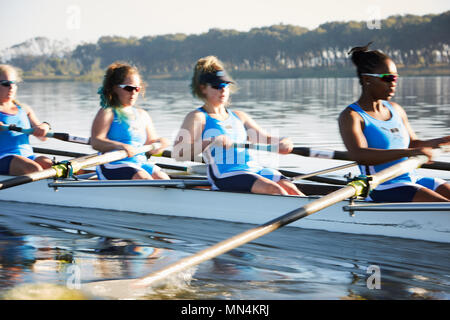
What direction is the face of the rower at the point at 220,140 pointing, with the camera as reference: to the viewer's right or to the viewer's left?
to the viewer's right

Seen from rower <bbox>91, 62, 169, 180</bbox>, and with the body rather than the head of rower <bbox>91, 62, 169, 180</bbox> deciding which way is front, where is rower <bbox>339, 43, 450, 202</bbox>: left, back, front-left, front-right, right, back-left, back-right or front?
front

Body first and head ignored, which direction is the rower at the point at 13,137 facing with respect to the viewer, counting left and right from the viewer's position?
facing the viewer and to the right of the viewer

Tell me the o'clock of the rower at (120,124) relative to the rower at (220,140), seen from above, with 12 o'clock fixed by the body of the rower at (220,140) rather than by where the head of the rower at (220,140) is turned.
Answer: the rower at (120,124) is roughly at 6 o'clock from the rower at (220,140).

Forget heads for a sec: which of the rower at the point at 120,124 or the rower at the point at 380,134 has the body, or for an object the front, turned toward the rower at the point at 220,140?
the rower at the point at 120,124

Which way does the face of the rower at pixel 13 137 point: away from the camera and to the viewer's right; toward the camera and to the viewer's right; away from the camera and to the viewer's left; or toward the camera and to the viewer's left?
toward the camera and to the viewer's right

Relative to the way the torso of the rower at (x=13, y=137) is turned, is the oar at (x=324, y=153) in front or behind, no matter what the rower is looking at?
in front
